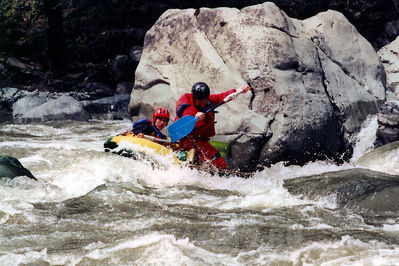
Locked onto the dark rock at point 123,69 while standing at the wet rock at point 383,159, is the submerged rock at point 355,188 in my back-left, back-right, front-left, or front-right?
back-left

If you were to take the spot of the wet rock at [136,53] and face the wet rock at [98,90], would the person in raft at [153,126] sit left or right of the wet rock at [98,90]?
left

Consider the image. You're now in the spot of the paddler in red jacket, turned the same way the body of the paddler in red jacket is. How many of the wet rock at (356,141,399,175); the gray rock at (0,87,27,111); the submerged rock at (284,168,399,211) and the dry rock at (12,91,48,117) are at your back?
2
